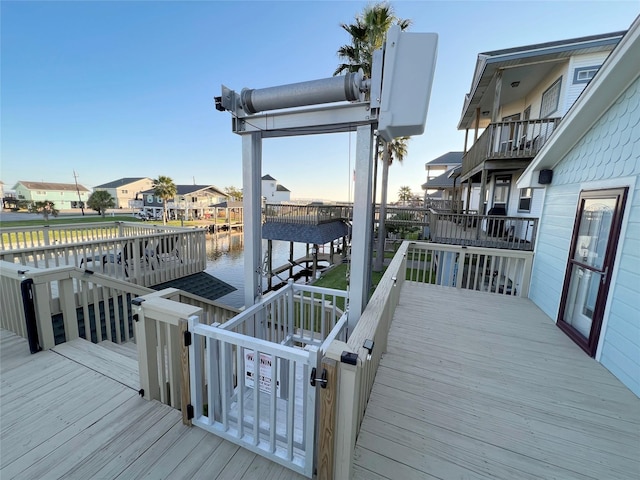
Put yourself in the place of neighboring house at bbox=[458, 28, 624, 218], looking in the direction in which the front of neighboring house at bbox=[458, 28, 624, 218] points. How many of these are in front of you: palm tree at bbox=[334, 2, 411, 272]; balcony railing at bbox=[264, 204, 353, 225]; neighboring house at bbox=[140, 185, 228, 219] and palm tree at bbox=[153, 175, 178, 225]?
4

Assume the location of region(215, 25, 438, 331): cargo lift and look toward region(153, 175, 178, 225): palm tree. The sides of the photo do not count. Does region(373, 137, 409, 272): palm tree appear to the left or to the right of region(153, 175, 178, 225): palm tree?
right

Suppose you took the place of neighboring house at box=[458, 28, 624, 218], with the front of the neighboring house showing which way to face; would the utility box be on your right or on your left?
on your left

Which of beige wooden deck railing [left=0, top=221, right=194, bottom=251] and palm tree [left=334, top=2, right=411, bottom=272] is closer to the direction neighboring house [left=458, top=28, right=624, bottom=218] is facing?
the palm tree

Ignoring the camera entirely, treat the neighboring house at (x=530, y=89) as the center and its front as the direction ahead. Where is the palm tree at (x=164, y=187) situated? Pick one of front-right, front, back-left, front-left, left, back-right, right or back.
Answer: front

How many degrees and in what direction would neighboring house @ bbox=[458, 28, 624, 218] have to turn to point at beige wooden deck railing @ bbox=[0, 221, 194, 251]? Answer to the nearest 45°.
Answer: approximately 45° to its left

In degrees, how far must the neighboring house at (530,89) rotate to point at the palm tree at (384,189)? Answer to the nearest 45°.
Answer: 0° — it already faces it

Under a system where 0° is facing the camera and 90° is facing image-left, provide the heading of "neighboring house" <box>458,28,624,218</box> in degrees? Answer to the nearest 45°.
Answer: approximately 90°

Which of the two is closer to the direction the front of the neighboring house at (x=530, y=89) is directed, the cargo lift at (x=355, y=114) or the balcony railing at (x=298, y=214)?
the balcony railing

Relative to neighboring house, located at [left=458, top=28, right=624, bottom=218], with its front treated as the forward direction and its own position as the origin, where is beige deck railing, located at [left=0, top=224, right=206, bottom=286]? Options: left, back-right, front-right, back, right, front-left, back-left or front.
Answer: front-left

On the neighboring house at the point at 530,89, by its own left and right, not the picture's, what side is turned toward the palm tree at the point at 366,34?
front

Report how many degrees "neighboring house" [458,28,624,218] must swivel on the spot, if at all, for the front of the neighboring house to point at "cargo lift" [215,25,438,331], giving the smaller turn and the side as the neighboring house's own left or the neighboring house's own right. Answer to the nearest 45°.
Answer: approximately 90° to the neighboring house's own left

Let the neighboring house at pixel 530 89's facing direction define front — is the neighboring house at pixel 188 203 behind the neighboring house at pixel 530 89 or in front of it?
in front
